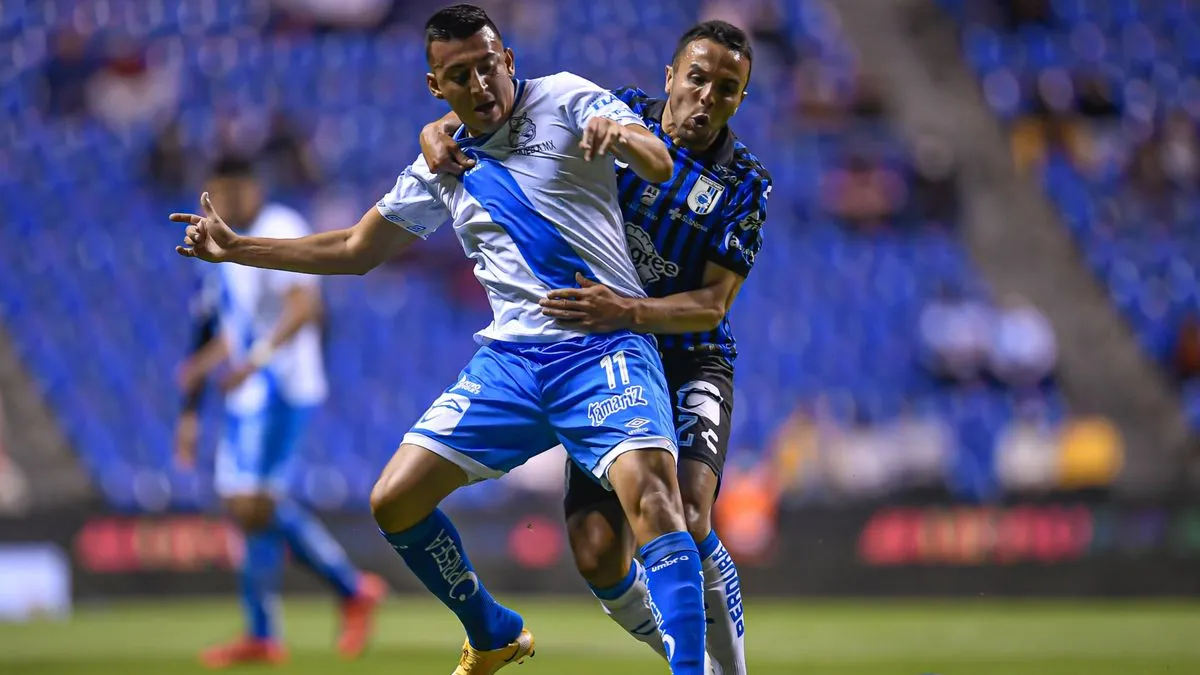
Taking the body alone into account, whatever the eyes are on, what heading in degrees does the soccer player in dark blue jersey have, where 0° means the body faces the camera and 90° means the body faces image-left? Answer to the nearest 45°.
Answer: approximately 45°

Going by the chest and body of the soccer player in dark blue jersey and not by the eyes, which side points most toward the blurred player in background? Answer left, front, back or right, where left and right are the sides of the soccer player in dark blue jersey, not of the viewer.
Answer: right

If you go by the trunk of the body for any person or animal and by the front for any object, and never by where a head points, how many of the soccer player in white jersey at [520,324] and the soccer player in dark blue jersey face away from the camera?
0

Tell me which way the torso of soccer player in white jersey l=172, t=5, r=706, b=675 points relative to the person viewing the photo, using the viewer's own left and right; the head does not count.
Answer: facing the viewer

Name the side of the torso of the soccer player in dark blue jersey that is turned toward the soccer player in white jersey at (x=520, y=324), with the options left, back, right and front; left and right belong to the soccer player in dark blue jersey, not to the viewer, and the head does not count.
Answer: front

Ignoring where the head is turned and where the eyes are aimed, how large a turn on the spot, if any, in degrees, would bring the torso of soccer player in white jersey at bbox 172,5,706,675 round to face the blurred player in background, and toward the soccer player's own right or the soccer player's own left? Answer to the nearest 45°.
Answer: approximately 180°
